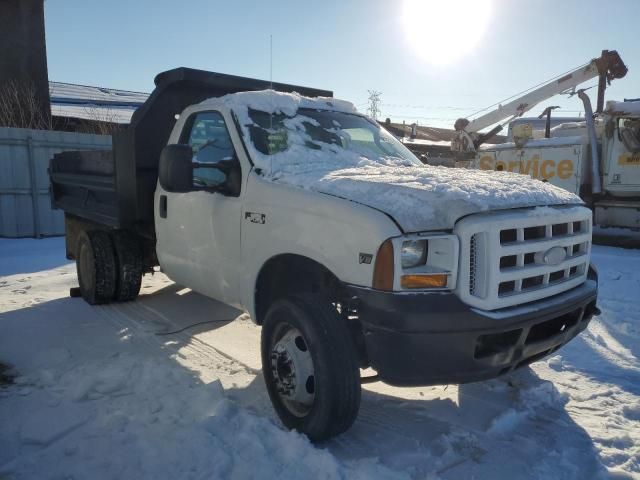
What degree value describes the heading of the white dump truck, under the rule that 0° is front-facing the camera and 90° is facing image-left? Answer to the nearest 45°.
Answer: approximately 315°

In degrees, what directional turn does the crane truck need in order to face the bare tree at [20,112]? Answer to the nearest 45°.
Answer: approximately 180°

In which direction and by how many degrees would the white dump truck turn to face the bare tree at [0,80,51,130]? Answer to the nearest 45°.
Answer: approximately 180°

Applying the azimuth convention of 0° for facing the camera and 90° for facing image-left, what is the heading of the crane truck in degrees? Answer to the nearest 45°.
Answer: approximately 270°

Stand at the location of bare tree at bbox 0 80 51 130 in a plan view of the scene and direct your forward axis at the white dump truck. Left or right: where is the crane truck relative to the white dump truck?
left

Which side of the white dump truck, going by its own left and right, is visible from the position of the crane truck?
left
